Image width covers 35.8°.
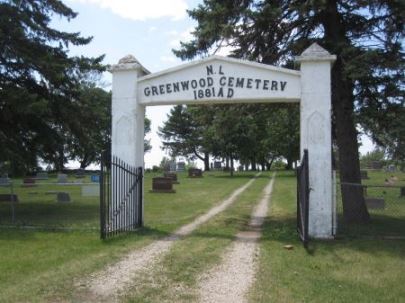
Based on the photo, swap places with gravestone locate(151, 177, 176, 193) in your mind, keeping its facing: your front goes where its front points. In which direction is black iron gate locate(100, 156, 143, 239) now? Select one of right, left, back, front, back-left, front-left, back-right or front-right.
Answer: front

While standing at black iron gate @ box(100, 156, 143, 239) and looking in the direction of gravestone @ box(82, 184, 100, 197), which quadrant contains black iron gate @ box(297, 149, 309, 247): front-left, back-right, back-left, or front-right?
back-right

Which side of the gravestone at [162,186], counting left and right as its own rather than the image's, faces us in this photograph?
front

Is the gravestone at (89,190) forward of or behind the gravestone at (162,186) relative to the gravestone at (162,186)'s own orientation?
forward

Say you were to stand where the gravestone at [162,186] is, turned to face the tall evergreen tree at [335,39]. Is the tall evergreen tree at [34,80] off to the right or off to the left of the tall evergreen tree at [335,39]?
right

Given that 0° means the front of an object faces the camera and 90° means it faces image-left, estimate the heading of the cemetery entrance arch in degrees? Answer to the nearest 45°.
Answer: approximately 0°

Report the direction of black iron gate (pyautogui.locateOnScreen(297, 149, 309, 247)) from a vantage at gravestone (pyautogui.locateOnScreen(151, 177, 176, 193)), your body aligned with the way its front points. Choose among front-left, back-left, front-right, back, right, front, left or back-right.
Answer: front

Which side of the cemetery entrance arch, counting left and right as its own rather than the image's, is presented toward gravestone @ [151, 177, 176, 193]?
back

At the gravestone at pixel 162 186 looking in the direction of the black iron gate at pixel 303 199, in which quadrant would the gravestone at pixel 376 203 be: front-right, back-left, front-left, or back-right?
front-left

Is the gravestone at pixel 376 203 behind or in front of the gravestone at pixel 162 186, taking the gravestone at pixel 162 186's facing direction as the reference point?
in front

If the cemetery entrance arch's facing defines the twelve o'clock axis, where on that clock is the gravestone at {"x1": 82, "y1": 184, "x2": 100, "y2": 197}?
The gravestone is roughly at 5 o'clock from the cemetery entrance arch.

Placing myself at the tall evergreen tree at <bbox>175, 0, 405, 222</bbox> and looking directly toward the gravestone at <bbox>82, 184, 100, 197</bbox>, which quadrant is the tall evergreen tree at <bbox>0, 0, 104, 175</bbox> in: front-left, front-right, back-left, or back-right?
front-left

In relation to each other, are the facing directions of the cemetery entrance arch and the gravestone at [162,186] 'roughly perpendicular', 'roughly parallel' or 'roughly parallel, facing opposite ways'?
roughly parallel

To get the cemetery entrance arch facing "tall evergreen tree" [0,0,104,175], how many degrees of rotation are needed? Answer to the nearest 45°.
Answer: approximately 135° to its right
